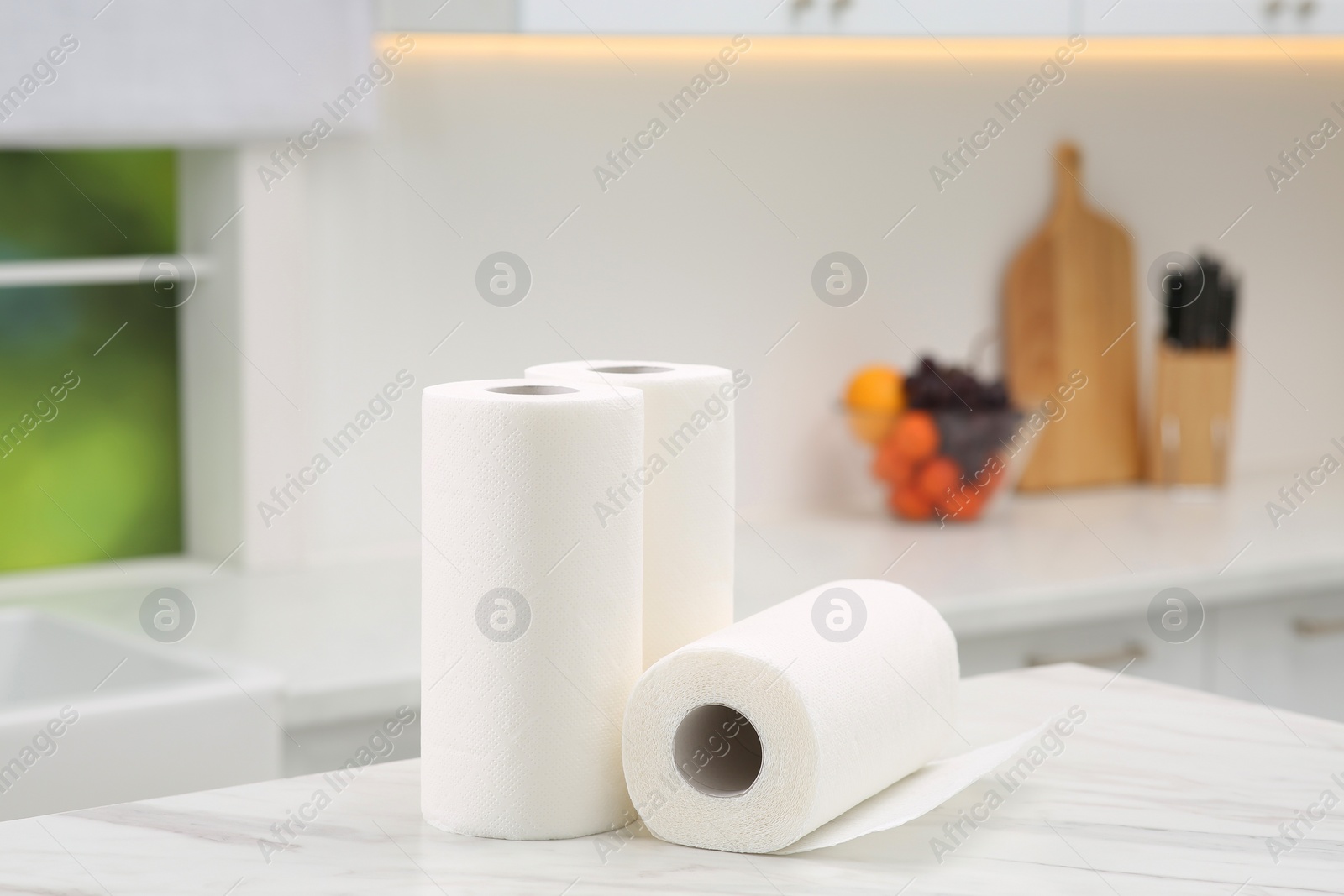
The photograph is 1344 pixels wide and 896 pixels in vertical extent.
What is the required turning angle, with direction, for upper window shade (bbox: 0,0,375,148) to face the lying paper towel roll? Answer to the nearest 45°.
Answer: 0° — it already faces it

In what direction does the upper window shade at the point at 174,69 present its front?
toward the camera

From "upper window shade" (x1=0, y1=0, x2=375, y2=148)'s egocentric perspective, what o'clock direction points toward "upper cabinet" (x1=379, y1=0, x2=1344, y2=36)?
"upper cabinet" (x1=379, y1=0, x2=1344, y2=36) is roughly at 9 o'clock from "upper window shade" (x1=0, y1=0, x2=375, y2=148).

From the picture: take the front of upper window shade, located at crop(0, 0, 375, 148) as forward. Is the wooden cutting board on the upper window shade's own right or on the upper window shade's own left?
on the upper window shade's own left

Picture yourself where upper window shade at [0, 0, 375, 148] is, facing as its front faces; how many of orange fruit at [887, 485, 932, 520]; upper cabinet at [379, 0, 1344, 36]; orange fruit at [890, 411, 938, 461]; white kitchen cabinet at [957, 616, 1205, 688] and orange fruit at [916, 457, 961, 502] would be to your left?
5

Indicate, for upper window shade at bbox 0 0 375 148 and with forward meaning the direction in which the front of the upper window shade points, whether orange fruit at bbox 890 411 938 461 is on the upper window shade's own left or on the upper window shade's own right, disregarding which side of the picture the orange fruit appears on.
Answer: on the upper window shade's own left

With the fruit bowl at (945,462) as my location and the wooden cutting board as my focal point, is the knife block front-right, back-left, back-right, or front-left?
front-right

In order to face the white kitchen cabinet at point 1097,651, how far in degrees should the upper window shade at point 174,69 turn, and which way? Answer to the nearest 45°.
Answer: approximately 90° to its left

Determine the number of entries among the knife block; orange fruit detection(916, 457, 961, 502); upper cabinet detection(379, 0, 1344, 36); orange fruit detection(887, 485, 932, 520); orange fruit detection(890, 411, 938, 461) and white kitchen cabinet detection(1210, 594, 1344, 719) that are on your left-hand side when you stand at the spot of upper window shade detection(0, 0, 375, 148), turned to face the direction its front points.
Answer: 6

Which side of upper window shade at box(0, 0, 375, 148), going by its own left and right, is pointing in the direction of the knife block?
left

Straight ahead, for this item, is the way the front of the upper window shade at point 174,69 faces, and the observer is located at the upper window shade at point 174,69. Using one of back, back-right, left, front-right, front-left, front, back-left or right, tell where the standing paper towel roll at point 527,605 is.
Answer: front

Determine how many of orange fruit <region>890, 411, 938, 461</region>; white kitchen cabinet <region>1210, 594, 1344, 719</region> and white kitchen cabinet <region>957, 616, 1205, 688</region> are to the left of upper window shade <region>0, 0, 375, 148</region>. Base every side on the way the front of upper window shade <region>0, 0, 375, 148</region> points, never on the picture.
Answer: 3

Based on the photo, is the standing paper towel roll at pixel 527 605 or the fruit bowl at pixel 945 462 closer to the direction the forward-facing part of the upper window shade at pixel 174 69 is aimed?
the standing paper towel roll

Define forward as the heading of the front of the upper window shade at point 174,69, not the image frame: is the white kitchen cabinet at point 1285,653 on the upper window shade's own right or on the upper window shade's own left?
on the upper window shade's own left

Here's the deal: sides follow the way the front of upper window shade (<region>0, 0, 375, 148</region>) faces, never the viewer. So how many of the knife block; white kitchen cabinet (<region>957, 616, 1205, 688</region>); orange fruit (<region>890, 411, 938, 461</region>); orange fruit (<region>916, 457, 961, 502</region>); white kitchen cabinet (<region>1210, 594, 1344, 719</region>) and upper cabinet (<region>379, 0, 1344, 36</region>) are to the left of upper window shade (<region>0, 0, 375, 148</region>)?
6

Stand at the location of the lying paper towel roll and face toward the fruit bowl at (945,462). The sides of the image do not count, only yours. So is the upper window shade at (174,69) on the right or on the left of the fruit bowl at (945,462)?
left

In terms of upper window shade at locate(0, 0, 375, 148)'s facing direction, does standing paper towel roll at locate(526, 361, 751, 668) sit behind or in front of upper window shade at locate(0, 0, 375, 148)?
in front
